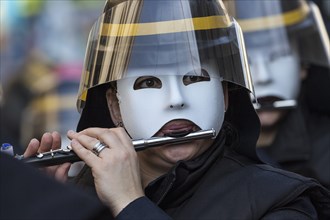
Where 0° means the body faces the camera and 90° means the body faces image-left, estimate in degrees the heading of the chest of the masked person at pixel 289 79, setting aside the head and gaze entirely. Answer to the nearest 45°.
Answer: approximately 45°
